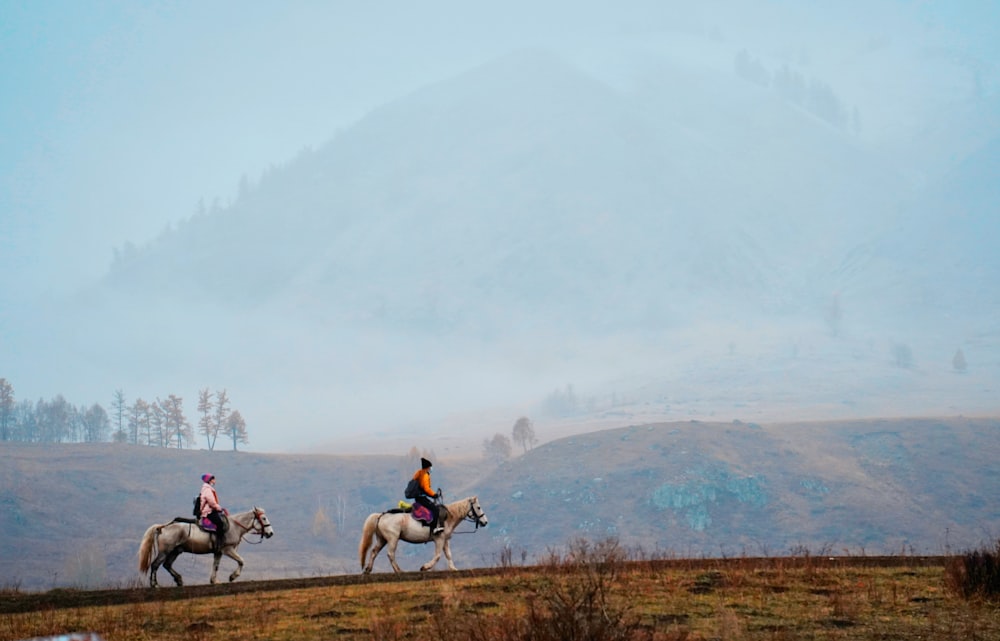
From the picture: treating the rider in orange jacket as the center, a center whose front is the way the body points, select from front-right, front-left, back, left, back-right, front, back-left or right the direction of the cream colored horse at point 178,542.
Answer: back

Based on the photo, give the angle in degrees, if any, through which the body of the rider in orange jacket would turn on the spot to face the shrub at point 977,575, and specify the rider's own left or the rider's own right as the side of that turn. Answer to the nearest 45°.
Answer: approximately 45° to the rider's own right

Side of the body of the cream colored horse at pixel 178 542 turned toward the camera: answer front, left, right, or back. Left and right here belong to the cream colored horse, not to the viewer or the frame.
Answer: right

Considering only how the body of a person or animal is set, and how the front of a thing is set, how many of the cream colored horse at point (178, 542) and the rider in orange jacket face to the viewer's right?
2

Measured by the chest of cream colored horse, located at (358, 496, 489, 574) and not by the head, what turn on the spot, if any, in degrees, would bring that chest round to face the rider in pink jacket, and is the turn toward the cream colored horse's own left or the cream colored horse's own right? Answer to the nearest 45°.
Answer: approximately 180°

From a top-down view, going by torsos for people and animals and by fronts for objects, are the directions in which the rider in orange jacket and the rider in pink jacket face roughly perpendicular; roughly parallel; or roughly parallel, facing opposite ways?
roughly parallel

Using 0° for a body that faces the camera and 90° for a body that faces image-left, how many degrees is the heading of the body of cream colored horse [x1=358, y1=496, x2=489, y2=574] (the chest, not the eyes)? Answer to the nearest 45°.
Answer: approximately 270°

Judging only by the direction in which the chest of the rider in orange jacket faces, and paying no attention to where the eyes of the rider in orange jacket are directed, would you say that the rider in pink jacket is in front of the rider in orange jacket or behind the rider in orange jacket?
behind

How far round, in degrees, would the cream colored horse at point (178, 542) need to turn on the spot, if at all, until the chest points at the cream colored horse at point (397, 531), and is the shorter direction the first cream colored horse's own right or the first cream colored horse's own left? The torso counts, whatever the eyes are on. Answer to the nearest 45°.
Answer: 0° — it already faces it

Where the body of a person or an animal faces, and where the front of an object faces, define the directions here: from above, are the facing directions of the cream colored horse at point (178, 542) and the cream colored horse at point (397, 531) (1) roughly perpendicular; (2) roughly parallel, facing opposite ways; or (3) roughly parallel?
roughly parallel

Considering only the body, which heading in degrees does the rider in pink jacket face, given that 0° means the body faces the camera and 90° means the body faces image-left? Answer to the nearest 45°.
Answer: approximately 270°

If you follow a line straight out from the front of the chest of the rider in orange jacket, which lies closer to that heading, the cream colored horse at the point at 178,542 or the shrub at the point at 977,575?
the shrub

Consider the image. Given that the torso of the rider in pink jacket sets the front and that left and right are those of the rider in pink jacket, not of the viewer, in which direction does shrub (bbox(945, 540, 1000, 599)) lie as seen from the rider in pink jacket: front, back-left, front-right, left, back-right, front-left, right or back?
front-right

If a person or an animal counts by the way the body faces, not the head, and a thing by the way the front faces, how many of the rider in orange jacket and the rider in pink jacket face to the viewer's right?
2

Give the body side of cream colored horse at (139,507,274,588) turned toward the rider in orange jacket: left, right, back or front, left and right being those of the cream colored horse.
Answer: front

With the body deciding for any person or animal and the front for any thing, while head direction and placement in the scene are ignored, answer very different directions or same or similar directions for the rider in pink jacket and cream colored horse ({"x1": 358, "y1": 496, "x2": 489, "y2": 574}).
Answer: same or similar directions
